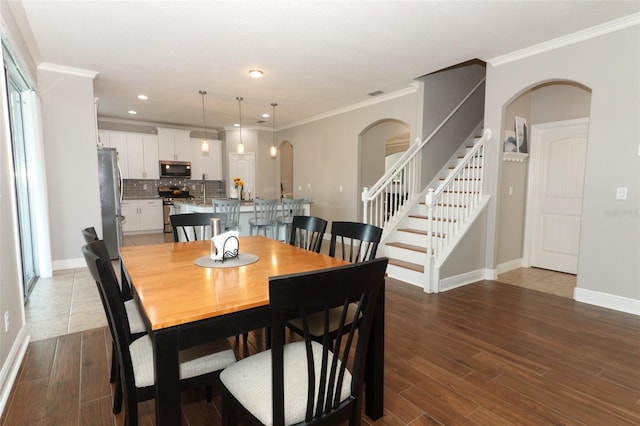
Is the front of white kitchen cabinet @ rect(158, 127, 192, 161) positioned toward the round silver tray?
yes

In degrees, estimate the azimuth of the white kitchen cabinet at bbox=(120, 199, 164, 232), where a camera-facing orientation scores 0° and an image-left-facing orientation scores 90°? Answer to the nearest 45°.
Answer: approximately 0°

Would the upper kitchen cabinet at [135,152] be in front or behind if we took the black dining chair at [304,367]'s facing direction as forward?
in front

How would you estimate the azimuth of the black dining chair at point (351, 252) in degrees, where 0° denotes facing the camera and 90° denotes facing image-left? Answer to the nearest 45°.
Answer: approximately 45°

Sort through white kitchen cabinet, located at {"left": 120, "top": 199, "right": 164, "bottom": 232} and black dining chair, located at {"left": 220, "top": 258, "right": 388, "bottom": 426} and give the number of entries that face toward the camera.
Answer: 1

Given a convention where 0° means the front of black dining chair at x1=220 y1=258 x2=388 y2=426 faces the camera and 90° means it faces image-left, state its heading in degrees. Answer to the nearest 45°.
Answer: approximately 135°

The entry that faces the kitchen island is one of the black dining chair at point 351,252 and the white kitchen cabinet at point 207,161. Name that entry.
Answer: the white kitchen cabinet

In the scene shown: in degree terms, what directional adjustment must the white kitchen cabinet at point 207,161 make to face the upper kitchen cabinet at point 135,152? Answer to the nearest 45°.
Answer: approximately 90° to its right

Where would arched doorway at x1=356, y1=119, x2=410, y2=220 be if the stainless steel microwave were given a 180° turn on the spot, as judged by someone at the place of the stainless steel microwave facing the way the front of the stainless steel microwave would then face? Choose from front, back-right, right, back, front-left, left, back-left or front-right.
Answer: back-right

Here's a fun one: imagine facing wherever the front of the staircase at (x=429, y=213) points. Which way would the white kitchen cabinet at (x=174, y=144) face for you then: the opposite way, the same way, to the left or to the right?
to the left

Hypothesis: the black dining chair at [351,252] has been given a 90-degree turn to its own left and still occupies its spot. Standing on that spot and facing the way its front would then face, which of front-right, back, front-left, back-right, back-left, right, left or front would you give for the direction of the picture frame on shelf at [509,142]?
left

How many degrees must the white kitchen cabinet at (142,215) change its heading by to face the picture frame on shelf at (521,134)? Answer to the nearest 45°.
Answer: approximately 45° to its left

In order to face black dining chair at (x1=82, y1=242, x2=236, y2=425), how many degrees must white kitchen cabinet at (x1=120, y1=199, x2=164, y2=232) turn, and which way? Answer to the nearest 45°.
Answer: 0° — it already faces it

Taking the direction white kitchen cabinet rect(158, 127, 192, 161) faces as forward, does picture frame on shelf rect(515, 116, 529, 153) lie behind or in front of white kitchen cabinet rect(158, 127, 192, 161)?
in front

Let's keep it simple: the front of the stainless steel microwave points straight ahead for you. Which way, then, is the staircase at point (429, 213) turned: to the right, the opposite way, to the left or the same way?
to the right
